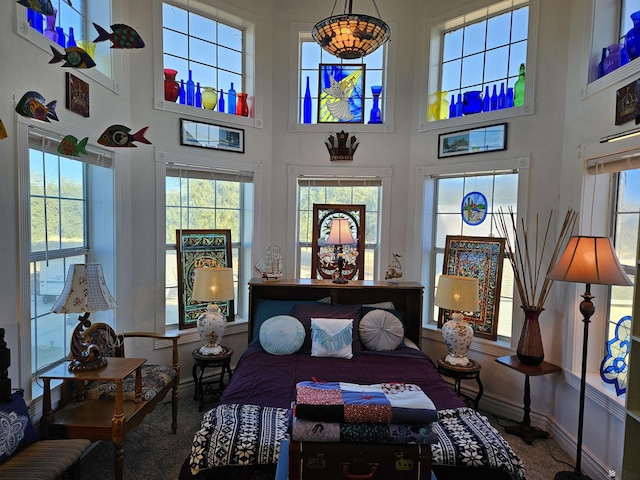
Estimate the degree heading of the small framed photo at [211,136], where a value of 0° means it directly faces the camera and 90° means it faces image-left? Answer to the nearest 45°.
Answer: approximately 315°

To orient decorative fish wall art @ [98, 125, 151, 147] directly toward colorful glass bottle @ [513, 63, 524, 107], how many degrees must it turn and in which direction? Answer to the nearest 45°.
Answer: approximately 180°

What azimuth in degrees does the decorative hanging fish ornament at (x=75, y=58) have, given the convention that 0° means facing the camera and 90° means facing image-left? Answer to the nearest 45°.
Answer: approximately 270°

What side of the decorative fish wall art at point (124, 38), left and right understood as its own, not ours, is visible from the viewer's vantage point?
right

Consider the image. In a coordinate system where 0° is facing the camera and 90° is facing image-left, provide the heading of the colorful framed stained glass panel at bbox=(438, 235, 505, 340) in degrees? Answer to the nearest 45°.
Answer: approximately 45°

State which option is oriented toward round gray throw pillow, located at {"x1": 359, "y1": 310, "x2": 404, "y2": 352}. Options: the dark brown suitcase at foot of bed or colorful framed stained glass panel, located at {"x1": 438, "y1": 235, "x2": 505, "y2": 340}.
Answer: the colorful framed stained glass panel
